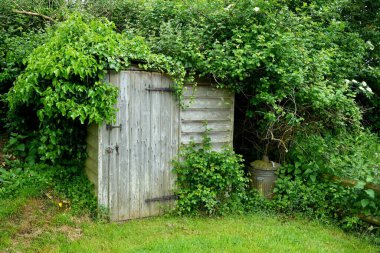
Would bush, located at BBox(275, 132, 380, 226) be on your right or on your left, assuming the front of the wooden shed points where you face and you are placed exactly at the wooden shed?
on your left

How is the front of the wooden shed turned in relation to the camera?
facing the viewer

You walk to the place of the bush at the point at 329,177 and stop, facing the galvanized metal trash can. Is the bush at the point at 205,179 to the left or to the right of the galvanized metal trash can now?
left
